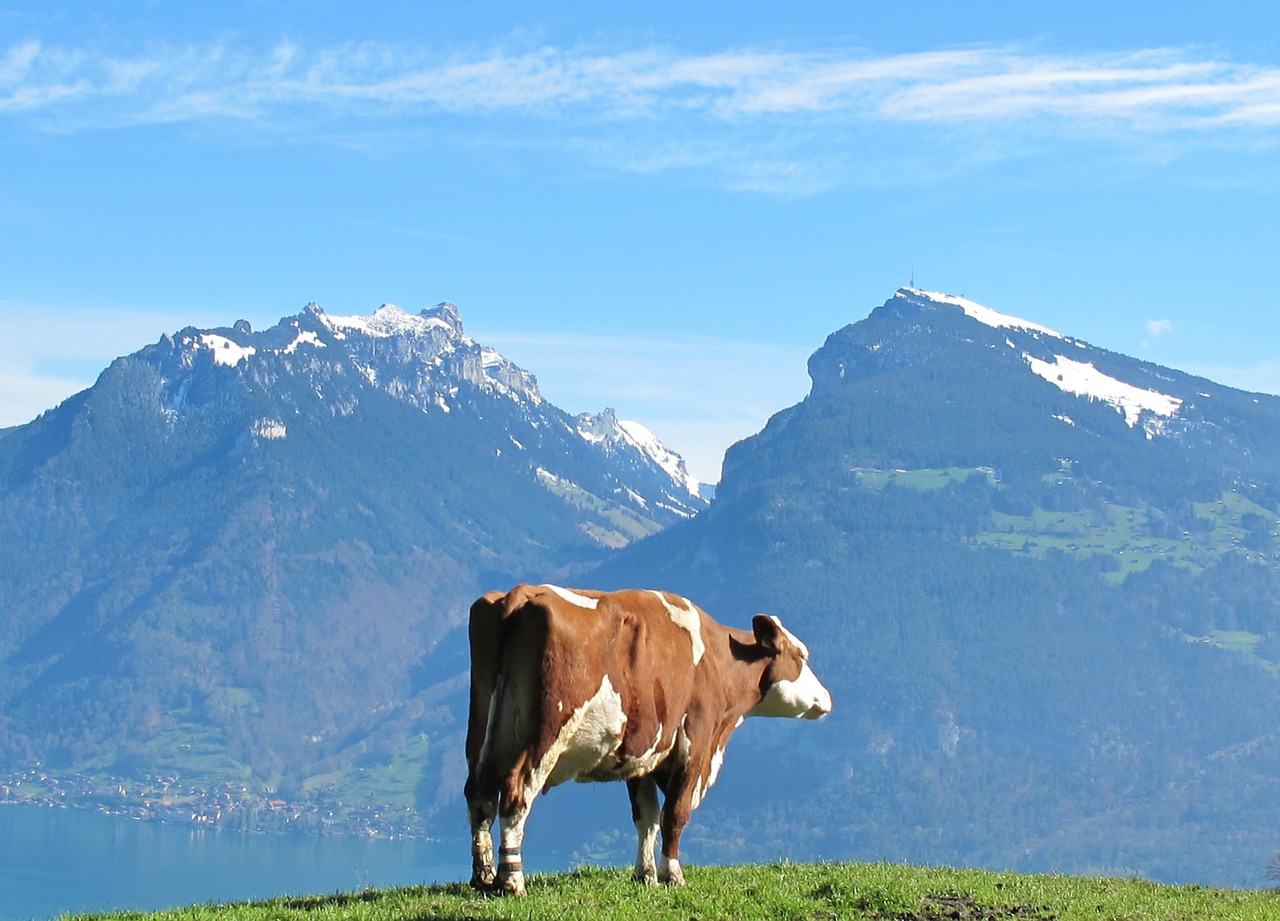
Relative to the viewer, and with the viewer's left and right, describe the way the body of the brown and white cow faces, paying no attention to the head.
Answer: facing away from the viewer and to the right of the viewer
